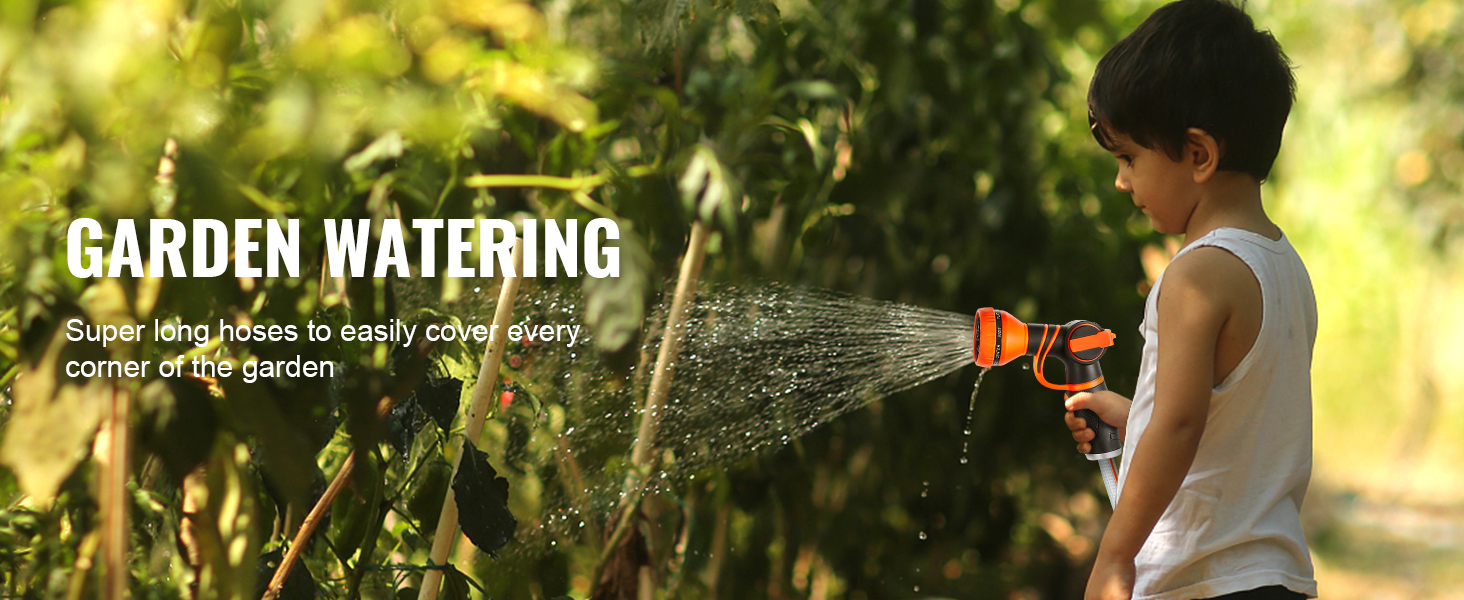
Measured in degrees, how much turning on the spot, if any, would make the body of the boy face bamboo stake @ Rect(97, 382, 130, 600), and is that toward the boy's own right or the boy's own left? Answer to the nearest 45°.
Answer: approximately 45° to the boy's own left

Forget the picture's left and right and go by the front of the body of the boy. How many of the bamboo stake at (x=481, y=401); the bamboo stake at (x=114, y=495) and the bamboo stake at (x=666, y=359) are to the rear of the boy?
0

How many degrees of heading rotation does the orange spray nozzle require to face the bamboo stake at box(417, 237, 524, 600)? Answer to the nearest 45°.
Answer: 0° — it already faces it

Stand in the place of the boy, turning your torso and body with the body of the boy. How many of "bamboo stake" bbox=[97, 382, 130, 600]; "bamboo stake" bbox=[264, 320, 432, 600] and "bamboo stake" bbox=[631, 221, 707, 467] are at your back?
0

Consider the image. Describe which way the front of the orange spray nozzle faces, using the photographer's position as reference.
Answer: facing to the left of the viewer

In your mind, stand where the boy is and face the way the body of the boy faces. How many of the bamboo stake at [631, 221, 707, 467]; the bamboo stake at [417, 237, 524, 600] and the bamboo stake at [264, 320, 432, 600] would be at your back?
0

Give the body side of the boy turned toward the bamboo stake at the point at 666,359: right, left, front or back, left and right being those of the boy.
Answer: front

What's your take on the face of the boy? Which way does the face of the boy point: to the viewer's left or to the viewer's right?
to the viewer's left

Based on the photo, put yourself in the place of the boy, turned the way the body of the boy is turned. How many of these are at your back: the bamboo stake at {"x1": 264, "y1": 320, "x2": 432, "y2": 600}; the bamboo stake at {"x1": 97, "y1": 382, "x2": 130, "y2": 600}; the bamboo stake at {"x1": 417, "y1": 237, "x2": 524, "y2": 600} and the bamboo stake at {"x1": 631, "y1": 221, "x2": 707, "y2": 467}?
0

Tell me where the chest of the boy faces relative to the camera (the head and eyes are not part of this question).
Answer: to the viewer's left

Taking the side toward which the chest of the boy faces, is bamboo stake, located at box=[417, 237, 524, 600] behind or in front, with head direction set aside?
in front

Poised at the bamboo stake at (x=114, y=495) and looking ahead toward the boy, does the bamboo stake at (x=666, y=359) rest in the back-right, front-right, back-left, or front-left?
front-left

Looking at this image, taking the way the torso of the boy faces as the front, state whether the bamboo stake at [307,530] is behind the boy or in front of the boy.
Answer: in front

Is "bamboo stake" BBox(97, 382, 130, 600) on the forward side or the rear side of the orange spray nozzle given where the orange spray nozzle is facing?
on the forward side
